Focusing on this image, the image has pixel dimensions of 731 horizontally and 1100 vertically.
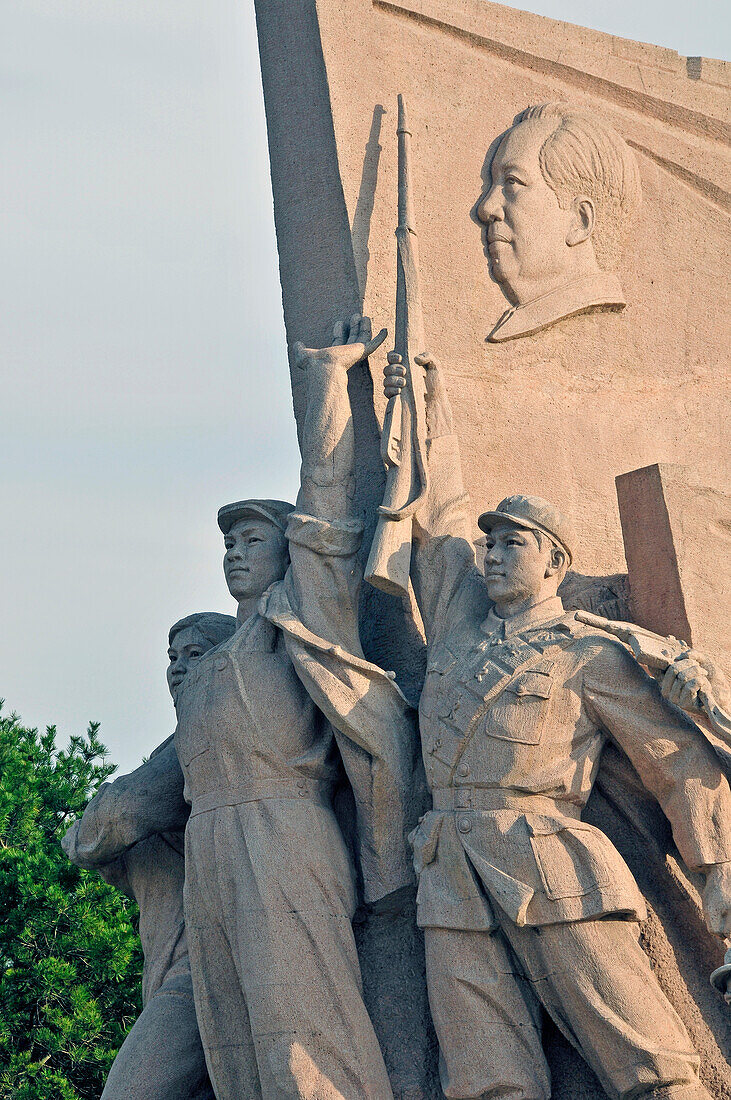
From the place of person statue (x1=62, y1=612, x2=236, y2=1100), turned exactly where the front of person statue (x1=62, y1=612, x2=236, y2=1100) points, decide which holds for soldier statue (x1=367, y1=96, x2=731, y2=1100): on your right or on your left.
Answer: on your left

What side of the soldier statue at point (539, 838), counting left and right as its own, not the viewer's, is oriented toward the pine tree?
right

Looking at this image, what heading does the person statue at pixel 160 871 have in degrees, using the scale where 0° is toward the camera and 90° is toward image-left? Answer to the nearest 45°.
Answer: approximately 45°

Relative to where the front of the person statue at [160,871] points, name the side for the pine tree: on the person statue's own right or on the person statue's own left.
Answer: on the person statue's own right
